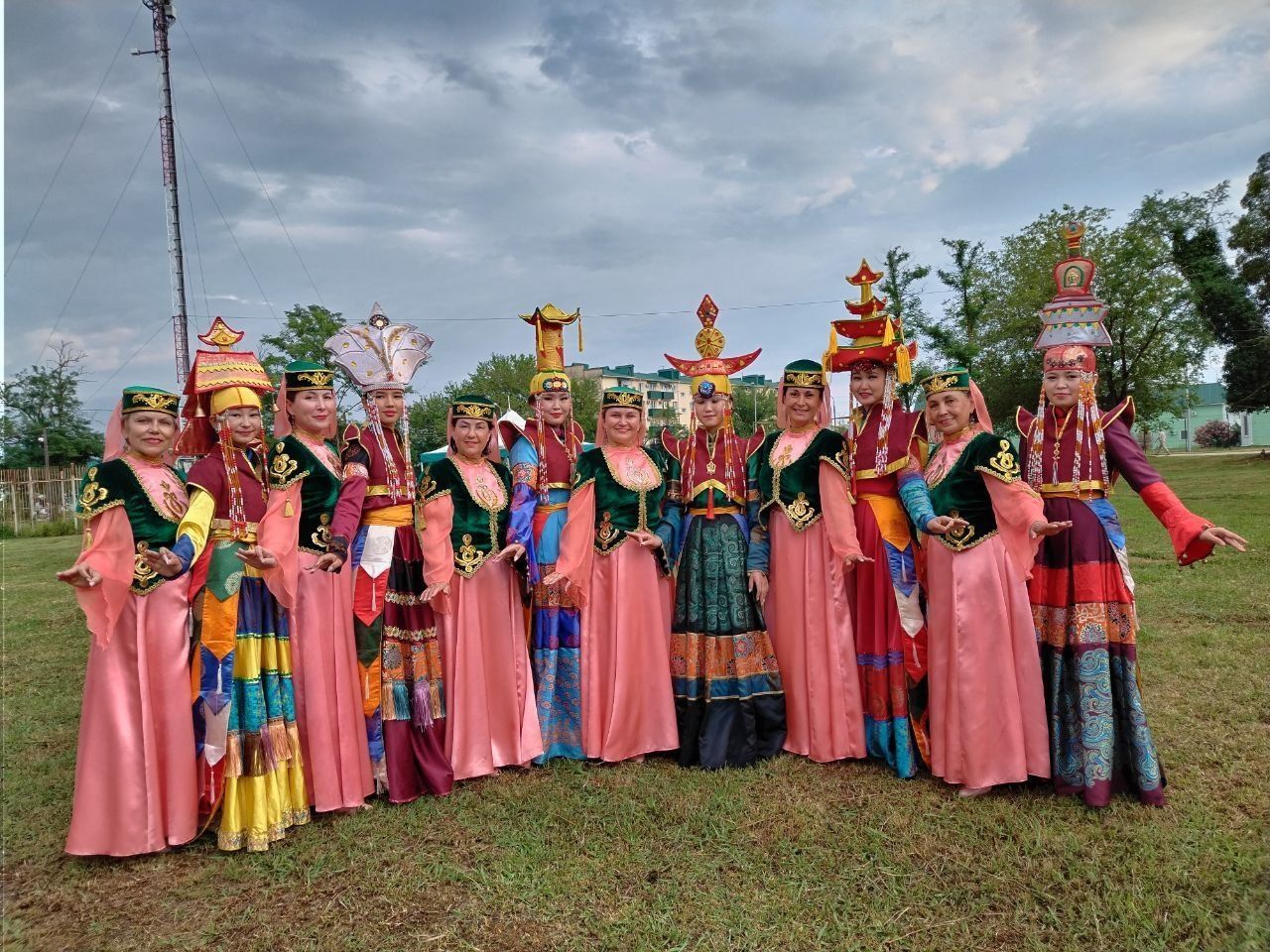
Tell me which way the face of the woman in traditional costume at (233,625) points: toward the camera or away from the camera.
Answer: toward the camera

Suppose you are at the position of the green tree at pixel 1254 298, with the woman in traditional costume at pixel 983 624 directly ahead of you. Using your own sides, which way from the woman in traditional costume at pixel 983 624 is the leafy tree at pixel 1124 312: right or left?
right

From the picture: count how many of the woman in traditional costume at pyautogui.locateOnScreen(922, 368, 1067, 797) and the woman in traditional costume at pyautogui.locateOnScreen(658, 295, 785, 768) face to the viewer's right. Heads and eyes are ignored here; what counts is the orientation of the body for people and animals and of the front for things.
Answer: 0

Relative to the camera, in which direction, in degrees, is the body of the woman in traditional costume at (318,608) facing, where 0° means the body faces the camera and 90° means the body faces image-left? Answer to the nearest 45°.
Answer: approximately 315°

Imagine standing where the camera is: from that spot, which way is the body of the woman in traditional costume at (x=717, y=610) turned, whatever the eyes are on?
toward the camera

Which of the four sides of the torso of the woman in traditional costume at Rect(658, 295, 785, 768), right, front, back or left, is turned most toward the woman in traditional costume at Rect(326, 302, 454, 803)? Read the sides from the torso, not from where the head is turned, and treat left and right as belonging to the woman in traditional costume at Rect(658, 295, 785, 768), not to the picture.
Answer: right

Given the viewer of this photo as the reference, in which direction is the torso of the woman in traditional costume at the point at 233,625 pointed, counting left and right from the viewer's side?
facing the viewer and to the right of the viewer

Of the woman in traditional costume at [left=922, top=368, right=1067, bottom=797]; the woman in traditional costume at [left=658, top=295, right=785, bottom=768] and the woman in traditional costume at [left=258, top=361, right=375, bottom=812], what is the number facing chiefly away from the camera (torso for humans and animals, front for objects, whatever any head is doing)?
0

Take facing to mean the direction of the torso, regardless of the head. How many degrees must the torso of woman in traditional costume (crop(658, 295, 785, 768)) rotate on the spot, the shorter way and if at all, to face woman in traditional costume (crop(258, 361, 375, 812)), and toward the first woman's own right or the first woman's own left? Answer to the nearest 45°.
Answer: approximately 45° to the first woman's own right

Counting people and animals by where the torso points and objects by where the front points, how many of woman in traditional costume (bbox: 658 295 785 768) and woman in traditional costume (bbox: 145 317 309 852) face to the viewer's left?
0

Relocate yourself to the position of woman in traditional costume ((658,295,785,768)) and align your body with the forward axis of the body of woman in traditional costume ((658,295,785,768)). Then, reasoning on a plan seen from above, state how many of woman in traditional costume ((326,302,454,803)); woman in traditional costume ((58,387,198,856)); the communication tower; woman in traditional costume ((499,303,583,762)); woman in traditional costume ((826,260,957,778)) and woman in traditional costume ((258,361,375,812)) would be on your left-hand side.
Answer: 1

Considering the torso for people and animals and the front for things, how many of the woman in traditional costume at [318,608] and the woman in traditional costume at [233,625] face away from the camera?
0
